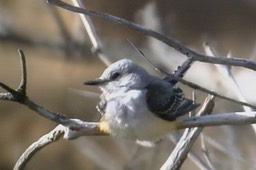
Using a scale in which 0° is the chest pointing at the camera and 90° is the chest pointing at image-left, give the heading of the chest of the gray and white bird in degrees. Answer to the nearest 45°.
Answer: approximately 45°
